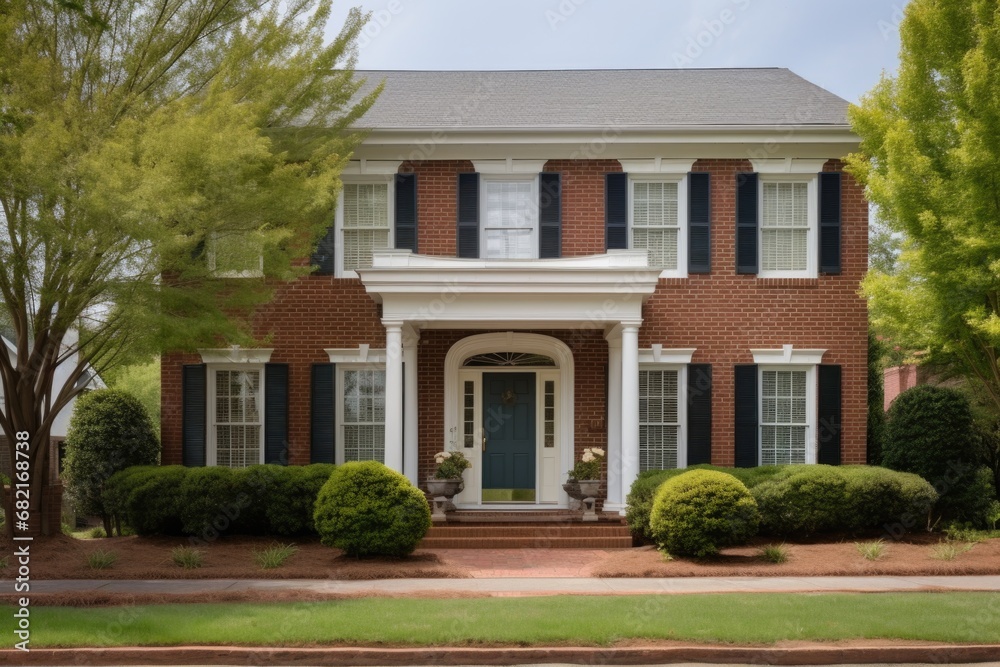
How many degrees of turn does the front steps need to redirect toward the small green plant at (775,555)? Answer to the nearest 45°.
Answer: approximately 45° to its left

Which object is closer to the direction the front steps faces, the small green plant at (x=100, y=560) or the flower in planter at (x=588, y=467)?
the small green plant

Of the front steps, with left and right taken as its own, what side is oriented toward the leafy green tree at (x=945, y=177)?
left

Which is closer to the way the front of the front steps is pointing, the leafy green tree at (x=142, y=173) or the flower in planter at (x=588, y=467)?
the leafy green tree

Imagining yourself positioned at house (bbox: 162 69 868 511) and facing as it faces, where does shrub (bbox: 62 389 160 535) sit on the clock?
The shrub is roughly at 3 o'clock from the house.

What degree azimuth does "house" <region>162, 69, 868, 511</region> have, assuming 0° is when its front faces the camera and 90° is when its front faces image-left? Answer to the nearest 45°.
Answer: approximately 0°

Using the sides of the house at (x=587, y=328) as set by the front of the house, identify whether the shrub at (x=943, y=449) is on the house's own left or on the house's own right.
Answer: on the house's own left

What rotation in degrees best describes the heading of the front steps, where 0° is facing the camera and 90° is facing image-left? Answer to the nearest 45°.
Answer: approximately 0°

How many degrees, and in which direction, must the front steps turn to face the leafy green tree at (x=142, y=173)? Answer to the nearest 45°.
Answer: approximately 45° to its right

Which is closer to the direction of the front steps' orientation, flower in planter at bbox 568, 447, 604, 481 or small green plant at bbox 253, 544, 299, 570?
the small green plant

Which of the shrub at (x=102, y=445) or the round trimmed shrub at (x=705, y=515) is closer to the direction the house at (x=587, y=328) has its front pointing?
the round trimmed shrub
